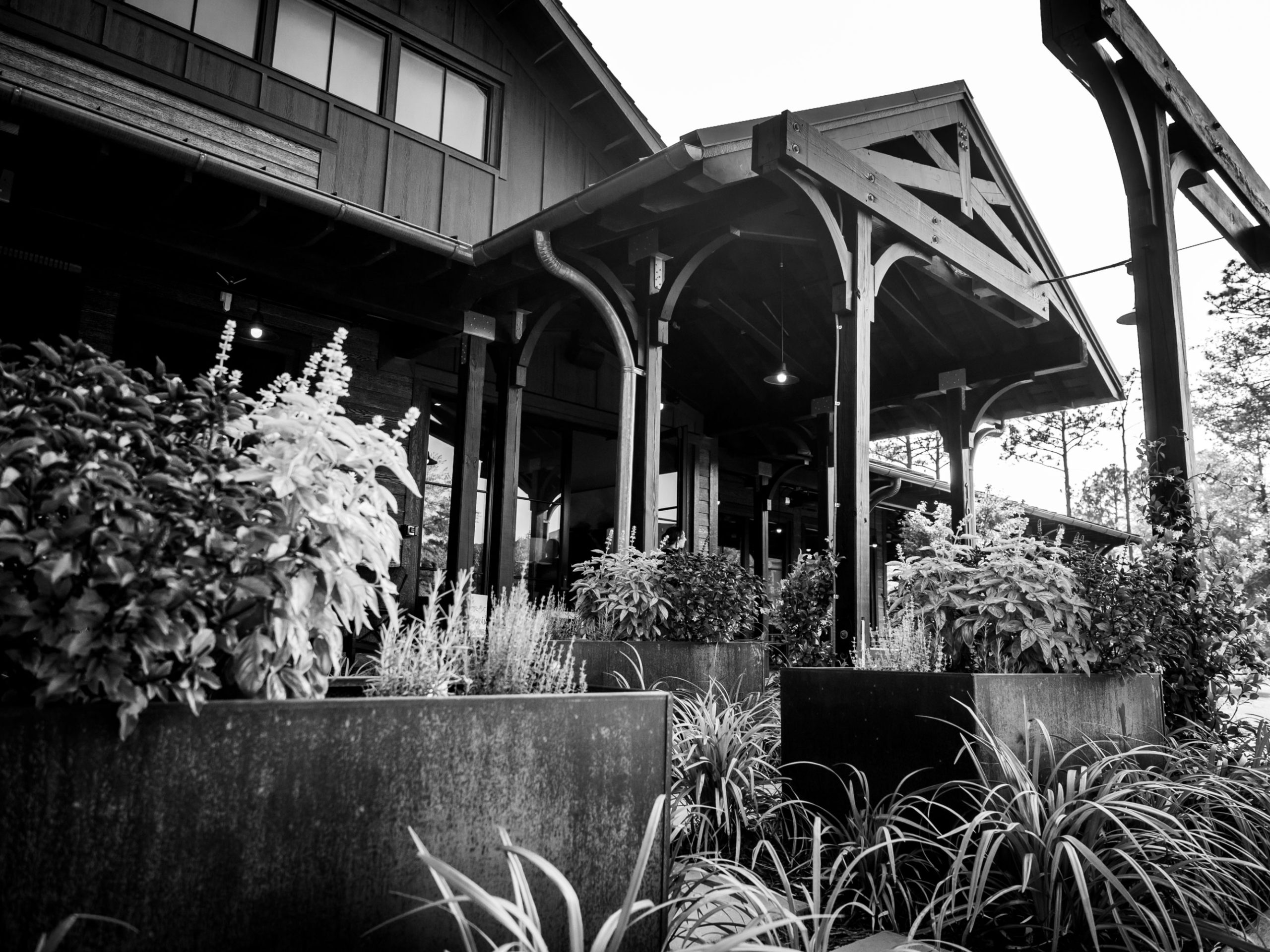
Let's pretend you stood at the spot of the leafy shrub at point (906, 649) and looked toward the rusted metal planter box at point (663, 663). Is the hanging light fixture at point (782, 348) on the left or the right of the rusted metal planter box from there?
right

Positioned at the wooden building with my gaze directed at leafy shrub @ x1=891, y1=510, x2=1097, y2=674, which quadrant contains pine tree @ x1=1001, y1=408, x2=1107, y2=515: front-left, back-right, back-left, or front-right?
back-left

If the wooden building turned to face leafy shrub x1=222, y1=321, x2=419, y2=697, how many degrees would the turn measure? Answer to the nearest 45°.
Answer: approximately 45° to its right

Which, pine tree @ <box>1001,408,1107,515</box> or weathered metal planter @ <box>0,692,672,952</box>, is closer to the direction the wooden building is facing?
the weathered metal planter

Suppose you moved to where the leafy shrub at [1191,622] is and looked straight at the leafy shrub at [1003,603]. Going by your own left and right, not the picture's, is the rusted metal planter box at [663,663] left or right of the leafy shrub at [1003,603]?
right

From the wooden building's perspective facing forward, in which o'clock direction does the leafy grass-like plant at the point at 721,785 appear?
The leafy grass-like plant is roughly at 1 o'clock from the wooden building.

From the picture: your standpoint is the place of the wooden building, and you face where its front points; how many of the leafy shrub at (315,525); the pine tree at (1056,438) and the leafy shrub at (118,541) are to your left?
1

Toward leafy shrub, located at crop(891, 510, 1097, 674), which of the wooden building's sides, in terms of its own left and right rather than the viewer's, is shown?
front

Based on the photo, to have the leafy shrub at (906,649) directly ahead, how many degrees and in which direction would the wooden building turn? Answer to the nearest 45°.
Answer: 0° — it already faces it

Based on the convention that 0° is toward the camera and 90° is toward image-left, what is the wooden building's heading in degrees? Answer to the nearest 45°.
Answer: approximately 315°
